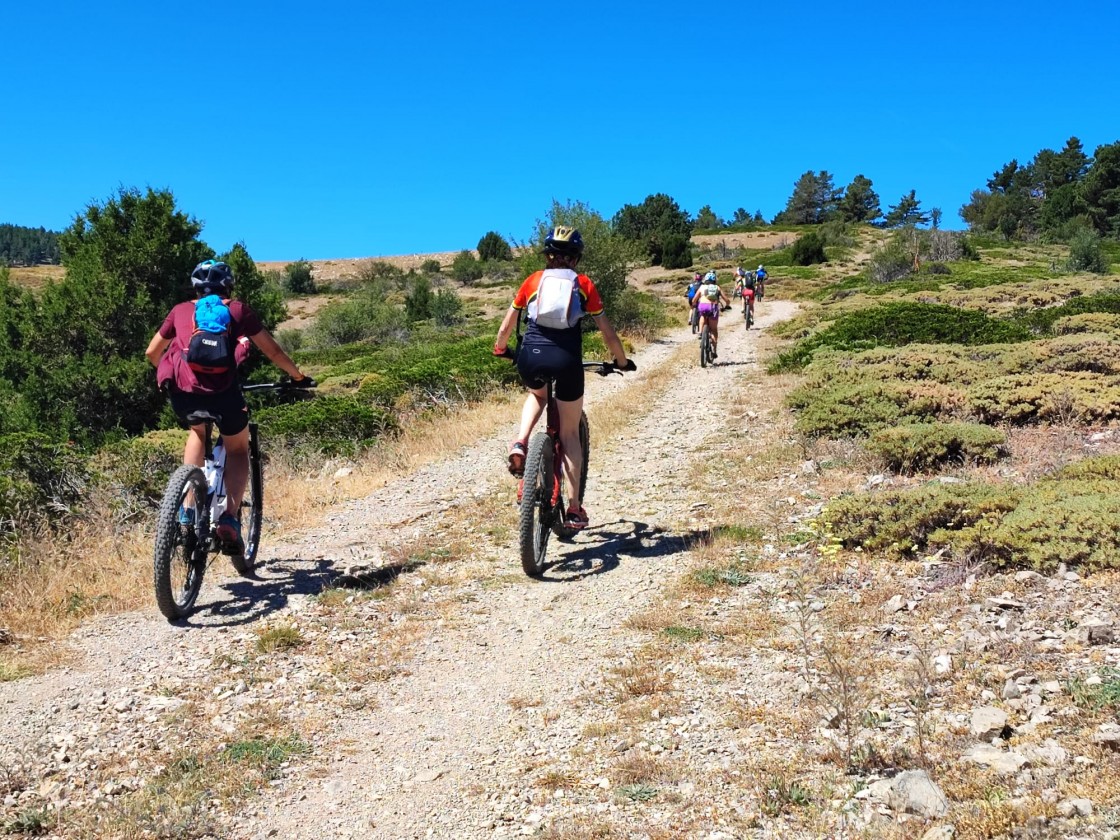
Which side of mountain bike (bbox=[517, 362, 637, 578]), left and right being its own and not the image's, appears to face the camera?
back

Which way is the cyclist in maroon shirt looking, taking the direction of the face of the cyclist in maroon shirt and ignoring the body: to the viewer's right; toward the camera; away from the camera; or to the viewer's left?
away from the camera

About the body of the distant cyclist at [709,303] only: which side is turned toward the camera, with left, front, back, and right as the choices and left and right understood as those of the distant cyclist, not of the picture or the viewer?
back

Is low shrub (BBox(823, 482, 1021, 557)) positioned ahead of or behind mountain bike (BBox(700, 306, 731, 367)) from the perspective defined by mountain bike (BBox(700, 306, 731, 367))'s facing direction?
behind

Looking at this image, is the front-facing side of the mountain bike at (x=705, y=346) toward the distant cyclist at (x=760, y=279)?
yes

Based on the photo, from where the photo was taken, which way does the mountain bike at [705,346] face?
away from the camera

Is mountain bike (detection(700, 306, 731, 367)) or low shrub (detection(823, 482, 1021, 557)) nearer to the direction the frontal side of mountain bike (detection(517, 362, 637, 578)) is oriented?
the mountain bike

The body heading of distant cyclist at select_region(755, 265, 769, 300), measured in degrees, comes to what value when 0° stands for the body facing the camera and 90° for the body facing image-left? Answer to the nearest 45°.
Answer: approximately 180°
